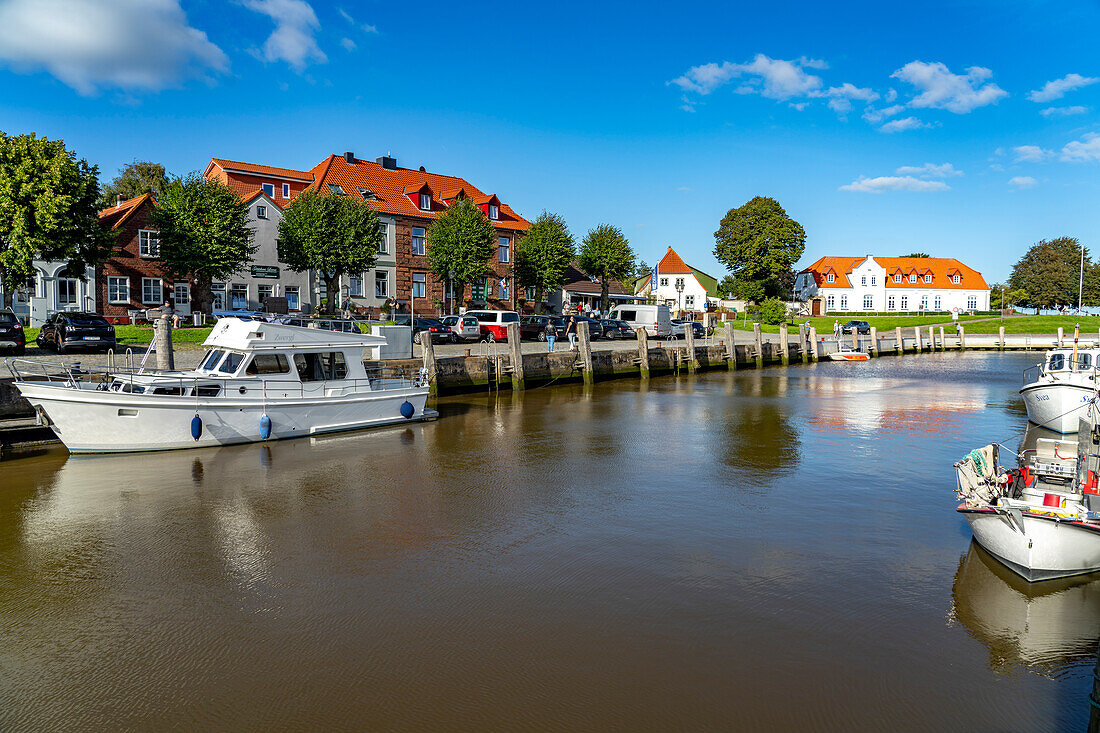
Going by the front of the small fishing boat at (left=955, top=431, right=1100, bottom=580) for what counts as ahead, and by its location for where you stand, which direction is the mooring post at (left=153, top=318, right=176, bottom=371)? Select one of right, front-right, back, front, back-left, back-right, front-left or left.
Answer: right

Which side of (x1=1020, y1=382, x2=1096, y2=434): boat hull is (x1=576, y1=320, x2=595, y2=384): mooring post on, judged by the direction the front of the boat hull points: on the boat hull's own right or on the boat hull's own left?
on the boat hull's own right

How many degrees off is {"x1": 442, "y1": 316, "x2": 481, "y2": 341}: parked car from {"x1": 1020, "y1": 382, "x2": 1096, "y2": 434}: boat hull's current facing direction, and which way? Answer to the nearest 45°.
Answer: approximately 90° to its right
